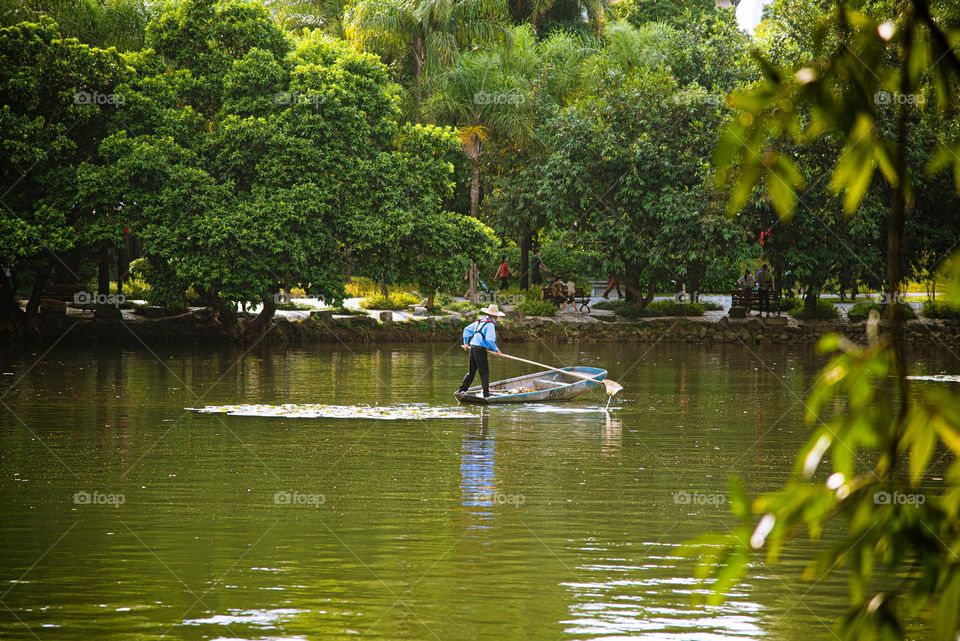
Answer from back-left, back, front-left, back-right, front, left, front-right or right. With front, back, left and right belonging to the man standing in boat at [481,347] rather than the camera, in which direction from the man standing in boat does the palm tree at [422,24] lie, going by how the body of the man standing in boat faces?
front-left

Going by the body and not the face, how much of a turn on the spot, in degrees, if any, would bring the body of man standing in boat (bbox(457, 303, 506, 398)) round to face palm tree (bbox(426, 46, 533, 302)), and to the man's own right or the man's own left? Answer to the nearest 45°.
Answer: approximately 45° to the man's own left

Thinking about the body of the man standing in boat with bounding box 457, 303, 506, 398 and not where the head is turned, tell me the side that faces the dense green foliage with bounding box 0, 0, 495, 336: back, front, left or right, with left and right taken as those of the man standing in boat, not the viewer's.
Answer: left

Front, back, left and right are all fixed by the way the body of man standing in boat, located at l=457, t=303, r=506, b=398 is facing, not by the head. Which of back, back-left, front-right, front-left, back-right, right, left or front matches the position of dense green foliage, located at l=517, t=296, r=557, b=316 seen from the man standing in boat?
front-left

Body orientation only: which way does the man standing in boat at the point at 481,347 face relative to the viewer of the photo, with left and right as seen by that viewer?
facing away from the viewer and to the right of the viewer
